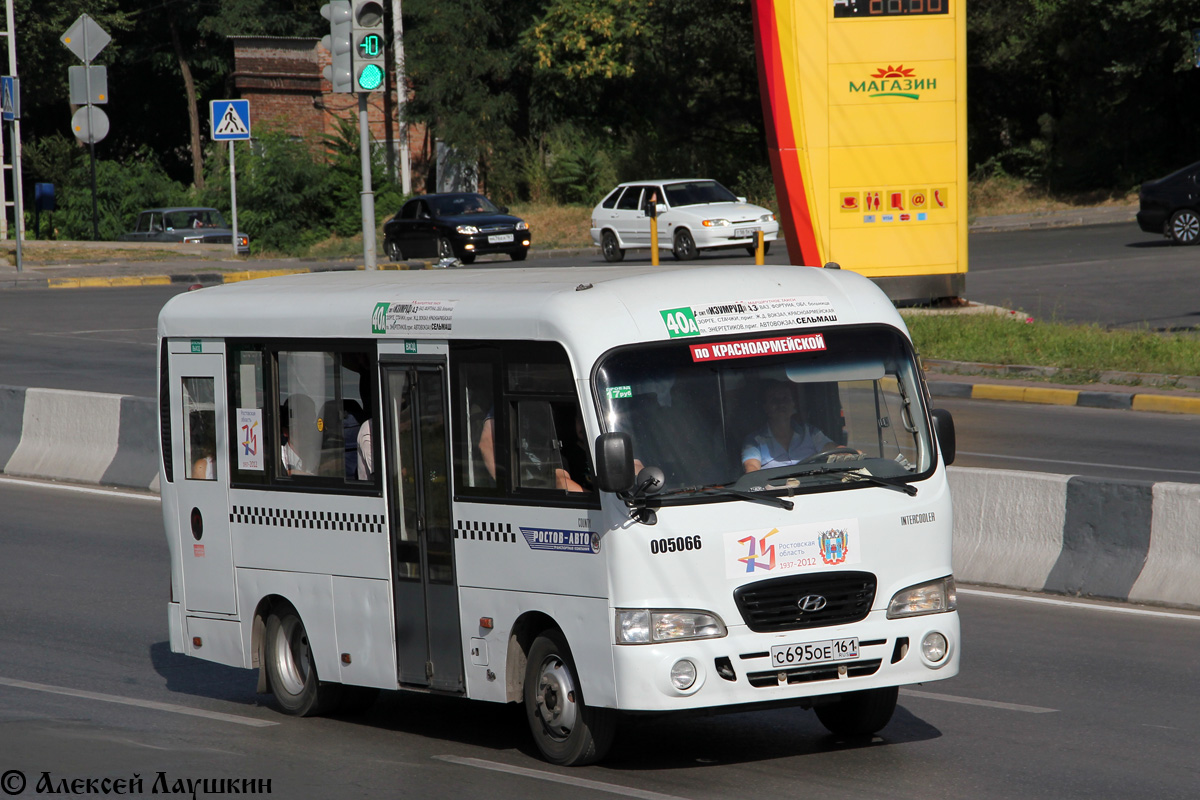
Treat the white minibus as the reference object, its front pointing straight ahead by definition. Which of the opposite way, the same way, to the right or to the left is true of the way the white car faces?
the same way

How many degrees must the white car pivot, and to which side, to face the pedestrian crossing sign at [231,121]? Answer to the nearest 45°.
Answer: approximately 135° to its right

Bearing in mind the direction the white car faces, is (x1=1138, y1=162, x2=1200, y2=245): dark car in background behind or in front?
in front

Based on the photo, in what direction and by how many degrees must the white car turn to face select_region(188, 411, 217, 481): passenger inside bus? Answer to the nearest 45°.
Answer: approximately 45° to its right

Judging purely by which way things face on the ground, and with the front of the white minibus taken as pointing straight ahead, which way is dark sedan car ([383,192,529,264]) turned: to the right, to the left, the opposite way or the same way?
the same way

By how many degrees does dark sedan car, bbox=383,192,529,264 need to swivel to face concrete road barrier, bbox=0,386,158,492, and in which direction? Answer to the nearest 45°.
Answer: approximately 45° to its right

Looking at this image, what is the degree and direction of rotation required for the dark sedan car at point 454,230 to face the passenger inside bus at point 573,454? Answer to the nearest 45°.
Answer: approximately 45° to its right

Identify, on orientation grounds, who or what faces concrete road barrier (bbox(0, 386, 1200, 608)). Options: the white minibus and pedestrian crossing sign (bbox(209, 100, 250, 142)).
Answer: the pedestrian crossing sign

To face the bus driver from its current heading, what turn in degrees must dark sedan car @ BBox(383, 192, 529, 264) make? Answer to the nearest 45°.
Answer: approximately 45° to its right

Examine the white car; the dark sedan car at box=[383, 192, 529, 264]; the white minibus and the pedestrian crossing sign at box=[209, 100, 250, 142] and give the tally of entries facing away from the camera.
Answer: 0

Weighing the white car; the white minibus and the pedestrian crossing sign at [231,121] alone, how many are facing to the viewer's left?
0

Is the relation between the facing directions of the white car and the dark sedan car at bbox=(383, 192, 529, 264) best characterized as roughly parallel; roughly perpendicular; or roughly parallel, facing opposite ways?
roughly parallel

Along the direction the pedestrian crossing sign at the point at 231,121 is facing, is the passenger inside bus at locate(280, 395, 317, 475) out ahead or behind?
ahead

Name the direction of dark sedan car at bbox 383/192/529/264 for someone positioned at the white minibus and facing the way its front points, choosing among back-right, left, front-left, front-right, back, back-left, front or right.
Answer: back-left

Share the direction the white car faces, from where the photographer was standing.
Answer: facing the viewer and to the right of the viewer

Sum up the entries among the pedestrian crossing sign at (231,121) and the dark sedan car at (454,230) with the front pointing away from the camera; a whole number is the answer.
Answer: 0

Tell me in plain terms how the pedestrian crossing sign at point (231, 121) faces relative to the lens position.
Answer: facing the viewer

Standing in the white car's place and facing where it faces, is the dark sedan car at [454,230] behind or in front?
behind
